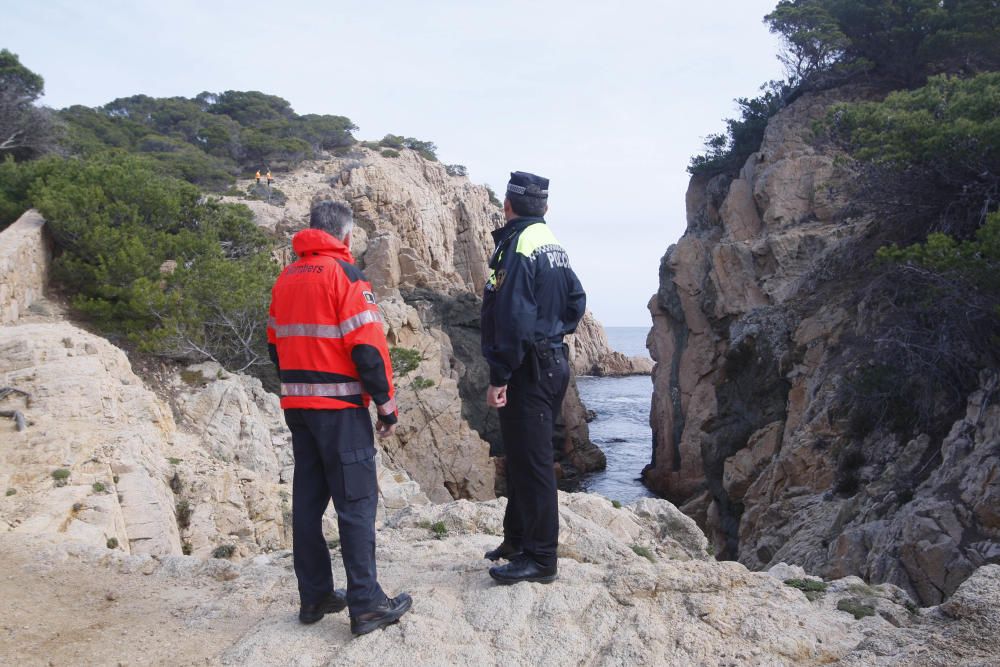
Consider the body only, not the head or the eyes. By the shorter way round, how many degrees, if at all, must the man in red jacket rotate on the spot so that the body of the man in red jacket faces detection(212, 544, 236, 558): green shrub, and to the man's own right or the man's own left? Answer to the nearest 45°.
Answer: approximately 45° to the man's own left

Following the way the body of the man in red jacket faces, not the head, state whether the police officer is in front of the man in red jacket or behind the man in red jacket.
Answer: in front

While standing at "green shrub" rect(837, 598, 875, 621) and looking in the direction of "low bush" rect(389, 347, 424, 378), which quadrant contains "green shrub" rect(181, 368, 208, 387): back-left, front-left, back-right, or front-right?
front-left

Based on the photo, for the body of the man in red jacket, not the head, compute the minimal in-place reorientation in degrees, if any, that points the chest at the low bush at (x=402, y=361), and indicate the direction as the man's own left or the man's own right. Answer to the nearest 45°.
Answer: approximately 45° to the man's own left

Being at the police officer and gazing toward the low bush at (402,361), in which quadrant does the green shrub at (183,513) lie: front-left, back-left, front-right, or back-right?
front-left

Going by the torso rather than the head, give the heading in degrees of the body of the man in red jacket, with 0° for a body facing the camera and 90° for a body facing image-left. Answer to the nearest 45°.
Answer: approximately 225°

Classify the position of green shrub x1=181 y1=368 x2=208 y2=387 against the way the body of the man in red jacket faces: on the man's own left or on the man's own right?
on the man's own left

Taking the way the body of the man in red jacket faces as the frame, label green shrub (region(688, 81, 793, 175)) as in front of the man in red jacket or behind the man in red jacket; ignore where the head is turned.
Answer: in front

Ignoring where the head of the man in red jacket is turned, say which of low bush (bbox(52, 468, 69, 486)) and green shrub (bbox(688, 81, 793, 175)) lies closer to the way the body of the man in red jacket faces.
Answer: the green shrub

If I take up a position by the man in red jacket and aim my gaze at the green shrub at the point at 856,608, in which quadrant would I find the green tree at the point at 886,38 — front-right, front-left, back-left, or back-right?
front-left

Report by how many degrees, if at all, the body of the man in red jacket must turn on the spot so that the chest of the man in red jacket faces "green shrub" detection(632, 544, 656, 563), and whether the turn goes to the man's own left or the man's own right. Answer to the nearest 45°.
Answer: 0° — they already face it
